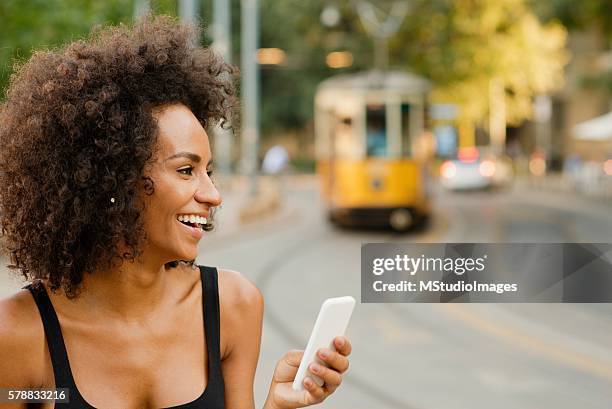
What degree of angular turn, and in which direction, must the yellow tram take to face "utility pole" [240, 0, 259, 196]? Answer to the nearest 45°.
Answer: approximately 135° to its right

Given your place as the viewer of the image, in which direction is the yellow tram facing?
facing the viewer

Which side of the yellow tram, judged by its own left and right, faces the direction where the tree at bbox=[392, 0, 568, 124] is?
back

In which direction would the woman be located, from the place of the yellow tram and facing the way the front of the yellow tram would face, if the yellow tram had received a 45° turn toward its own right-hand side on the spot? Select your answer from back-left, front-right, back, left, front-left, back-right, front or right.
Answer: front-left
